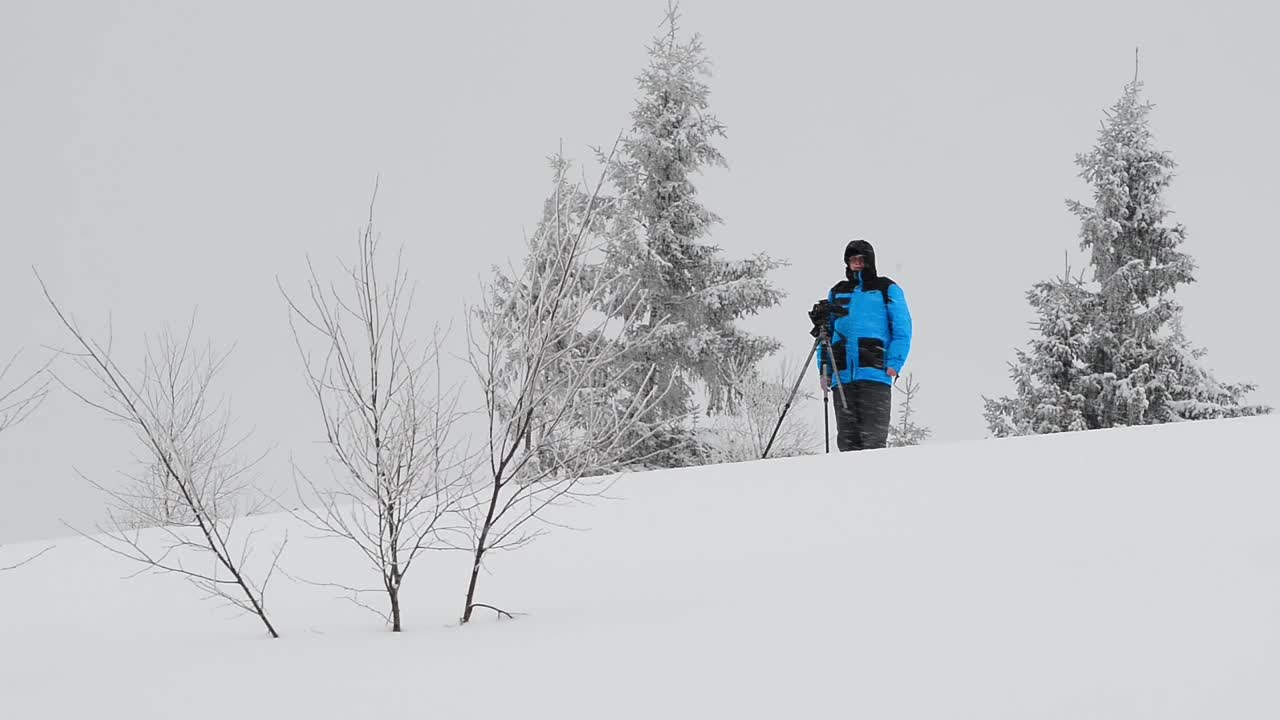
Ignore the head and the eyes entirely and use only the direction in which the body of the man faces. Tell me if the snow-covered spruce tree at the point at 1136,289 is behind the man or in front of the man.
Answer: behind

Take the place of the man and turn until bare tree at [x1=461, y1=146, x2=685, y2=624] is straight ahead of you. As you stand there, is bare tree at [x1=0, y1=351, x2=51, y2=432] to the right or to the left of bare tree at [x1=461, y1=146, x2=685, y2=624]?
right

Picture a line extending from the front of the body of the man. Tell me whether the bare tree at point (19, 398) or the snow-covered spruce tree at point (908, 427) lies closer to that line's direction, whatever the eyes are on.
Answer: the bare tree

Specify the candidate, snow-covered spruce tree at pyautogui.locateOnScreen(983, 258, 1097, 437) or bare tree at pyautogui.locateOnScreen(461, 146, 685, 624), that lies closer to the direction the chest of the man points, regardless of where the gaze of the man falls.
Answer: the bare tree

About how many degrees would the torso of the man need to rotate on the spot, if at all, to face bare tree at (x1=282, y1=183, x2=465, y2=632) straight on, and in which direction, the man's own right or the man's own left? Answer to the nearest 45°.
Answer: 0° — they already face it

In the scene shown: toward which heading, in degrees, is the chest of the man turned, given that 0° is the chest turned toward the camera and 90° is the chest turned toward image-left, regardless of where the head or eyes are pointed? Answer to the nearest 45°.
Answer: approximately 45°
